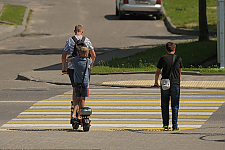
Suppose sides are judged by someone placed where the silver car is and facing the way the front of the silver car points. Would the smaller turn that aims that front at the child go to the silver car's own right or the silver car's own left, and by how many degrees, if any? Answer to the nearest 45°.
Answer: approximately 180°

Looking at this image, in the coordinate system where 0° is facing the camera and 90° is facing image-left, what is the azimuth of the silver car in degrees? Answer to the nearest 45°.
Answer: approximately 180°

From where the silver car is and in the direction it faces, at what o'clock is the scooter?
The scooter is roughly at 6 o'clock from the silver car.

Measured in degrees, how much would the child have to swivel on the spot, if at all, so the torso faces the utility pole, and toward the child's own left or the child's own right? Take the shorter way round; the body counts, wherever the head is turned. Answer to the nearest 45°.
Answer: approximately 45° to the child's own right

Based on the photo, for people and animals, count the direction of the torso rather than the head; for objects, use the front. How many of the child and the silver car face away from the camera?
2

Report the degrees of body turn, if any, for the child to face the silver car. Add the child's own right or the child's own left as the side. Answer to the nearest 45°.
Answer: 0° — they already face it

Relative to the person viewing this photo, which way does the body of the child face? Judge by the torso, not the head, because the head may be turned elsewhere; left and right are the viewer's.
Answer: facing away from the viewer

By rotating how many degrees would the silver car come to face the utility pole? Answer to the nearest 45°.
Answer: approximately 180°
